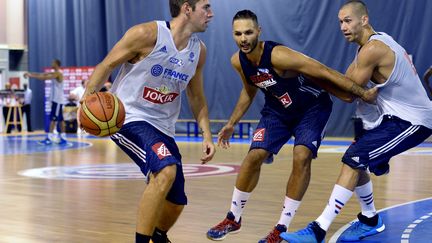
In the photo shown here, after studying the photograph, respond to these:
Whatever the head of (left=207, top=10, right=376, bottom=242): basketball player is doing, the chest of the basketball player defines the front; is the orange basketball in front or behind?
in front

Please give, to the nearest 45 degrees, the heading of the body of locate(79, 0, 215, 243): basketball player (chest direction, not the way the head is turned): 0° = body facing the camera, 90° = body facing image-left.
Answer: approximately 315°

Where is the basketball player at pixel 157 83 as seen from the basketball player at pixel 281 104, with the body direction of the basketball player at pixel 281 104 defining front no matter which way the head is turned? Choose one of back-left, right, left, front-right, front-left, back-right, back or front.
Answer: front

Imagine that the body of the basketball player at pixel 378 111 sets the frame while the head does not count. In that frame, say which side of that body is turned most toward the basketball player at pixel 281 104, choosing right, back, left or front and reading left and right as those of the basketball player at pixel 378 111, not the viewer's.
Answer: front

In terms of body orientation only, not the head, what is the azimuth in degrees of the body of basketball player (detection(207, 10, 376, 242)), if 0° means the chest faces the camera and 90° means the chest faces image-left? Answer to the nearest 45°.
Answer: approximately 45°

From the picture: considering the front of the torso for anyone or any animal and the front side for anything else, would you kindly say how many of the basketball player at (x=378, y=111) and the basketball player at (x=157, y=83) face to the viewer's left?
1

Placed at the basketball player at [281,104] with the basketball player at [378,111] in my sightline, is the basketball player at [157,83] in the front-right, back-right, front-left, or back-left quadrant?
back-right

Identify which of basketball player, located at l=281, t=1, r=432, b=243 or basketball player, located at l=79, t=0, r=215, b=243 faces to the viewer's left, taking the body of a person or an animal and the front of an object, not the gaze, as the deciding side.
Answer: basketball player, located at l=281, t=1, r=432, b=243

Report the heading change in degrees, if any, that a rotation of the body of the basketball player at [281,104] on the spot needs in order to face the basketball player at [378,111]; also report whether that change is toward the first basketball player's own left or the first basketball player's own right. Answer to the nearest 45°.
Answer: approximately 135° to the first basketball player's own left

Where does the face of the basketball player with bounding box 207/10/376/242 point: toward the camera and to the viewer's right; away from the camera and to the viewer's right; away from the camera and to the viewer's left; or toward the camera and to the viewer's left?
toward the camera and to the viewer's left

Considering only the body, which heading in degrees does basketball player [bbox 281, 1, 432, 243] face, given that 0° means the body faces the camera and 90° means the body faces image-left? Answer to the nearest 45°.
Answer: approximately 90°

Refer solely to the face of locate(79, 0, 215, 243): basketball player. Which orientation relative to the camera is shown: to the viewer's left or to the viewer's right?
to the viewer's right
